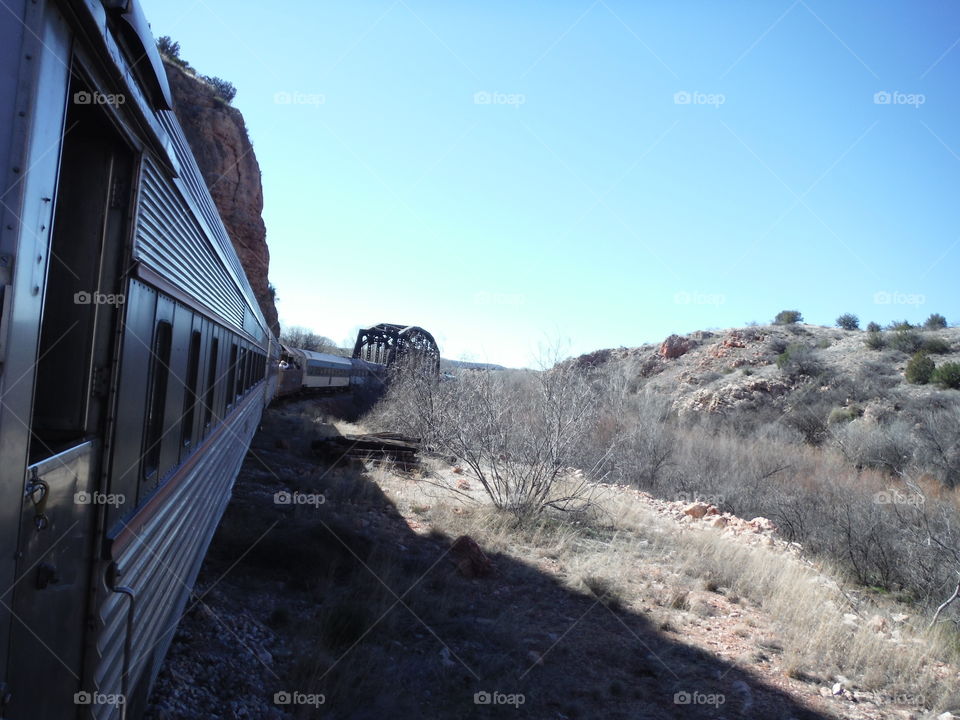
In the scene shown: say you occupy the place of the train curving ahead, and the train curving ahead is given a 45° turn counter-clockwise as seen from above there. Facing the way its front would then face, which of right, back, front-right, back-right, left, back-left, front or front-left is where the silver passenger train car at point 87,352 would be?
back

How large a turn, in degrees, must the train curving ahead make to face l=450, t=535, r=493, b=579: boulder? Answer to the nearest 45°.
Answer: approximately 135° to its right

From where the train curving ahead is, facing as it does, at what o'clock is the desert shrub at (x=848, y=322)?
The desert shrub is roughly at 1 o'clock from the train curving ahead.

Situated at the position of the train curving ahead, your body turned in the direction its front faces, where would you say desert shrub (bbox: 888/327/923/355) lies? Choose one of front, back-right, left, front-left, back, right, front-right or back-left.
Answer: front-right

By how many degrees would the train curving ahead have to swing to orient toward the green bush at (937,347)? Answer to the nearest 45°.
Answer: approximately 45° to its right

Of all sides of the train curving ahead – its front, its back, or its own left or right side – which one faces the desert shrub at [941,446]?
right

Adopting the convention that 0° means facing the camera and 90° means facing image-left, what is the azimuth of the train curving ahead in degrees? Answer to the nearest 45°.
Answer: approximately 225°

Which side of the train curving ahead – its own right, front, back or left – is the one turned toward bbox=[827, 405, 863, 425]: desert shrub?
right

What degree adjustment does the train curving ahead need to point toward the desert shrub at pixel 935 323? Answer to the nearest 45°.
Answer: approximately 45° to its right
